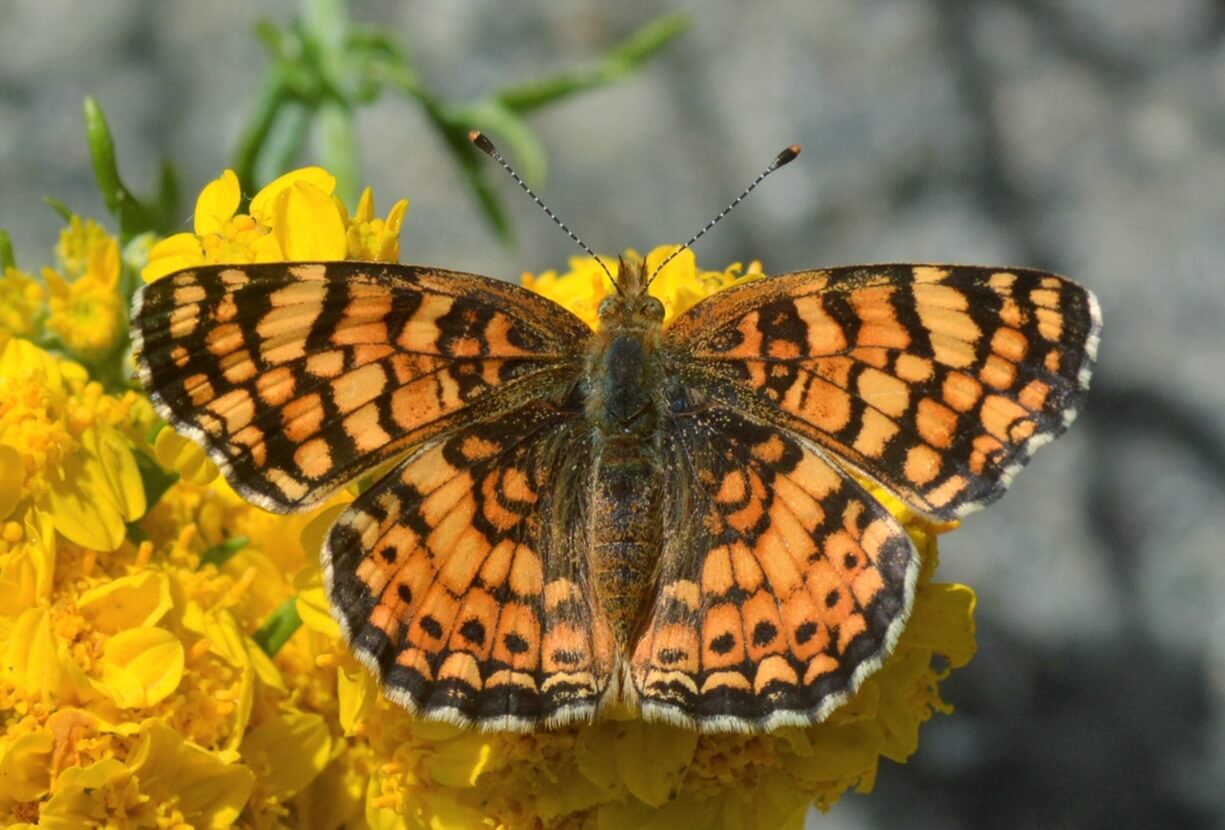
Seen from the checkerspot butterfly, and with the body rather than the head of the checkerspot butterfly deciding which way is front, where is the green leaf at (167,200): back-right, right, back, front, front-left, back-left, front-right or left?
front-left

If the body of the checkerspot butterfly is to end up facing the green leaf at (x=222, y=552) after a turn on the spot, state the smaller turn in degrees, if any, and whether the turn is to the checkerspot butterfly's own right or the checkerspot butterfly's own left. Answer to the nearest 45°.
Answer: approximately 45° to the checkerspot butterfly's own left

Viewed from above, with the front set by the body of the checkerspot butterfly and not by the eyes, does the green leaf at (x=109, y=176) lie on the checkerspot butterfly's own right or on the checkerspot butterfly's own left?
on the checkerspot butterfly's own left

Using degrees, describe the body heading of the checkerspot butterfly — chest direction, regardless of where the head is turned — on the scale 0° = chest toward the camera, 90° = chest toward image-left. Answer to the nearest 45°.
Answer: approximately 180°

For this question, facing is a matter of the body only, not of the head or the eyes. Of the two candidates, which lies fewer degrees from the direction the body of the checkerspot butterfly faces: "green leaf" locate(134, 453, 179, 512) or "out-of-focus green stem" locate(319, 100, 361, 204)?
the out-of-focus green stem

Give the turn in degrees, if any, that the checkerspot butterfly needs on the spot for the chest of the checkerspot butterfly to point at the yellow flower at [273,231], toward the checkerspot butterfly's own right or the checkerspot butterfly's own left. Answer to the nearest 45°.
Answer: approximately 90° to the checkerspot butterfly's own left

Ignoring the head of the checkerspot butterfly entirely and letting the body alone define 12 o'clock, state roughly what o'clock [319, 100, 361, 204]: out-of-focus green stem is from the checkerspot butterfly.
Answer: The out-of-focus green stem is roughly at 11 o'clock from the checkerspot butterfly.

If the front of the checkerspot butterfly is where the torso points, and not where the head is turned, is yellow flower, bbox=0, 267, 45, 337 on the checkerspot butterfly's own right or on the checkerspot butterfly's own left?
on the checkerspot butterfly's own left

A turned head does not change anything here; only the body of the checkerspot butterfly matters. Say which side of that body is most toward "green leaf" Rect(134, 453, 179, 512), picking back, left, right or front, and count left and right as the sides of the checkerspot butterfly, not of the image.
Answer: left
